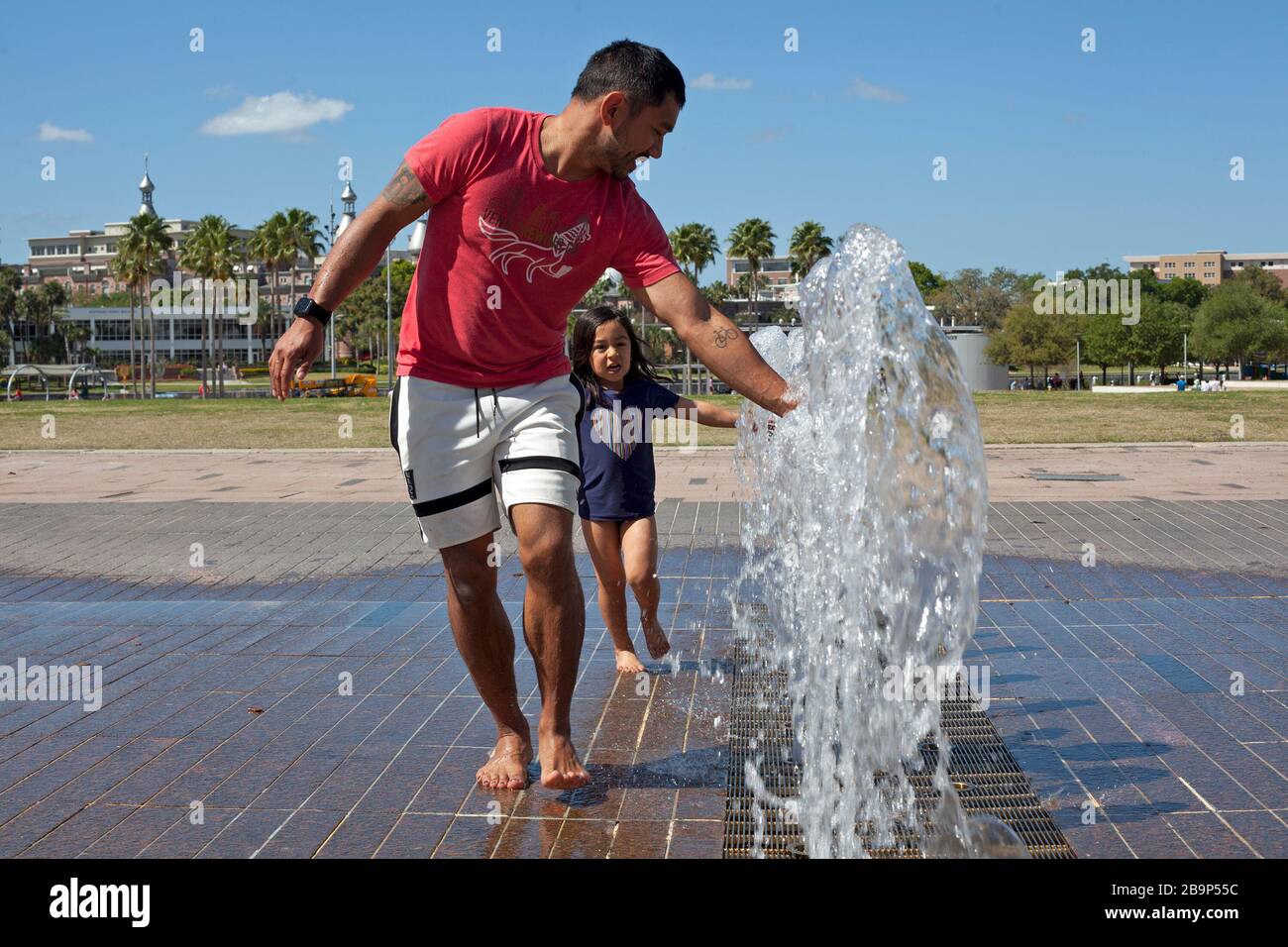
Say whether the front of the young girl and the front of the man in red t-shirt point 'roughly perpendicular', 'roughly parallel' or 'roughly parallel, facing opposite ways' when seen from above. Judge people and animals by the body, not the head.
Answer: roughly parallel

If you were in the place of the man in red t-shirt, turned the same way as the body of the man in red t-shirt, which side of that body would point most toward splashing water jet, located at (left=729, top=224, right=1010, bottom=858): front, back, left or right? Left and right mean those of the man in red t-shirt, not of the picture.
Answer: left

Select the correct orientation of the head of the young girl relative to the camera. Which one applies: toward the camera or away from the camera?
toward the camera

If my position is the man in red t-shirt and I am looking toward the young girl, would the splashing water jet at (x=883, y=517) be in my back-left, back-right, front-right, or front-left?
front-right

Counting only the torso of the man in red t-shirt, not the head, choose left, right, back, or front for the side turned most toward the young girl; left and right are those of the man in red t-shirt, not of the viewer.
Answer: back

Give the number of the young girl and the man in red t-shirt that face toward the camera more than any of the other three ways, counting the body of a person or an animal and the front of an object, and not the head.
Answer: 2

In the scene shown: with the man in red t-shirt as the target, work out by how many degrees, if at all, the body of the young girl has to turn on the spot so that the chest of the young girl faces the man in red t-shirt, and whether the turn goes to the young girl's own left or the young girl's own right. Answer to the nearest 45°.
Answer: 0° — they already face them

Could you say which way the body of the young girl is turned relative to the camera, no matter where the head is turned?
toward the camera

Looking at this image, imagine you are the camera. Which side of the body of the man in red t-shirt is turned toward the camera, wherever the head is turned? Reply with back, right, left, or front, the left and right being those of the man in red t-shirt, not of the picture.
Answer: front
